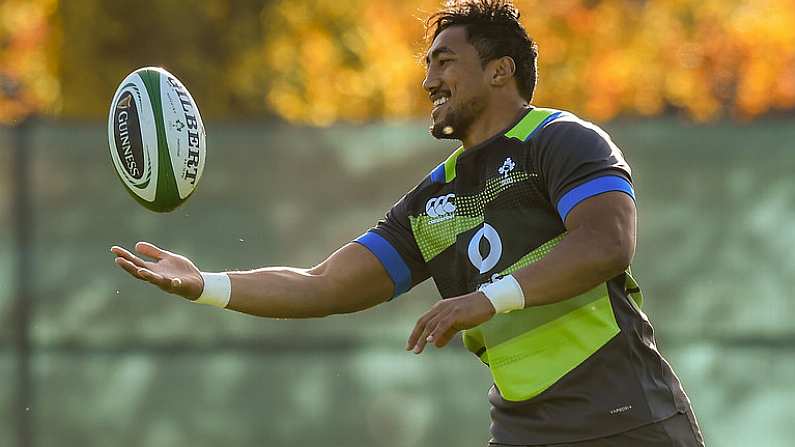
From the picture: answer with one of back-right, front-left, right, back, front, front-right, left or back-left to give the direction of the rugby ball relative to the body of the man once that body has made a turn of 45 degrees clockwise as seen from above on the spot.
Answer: front

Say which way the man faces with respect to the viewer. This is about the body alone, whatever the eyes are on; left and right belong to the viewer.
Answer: facing the viewer and to the left of the viewer

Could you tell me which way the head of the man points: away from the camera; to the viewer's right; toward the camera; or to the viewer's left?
to the viewer's left
